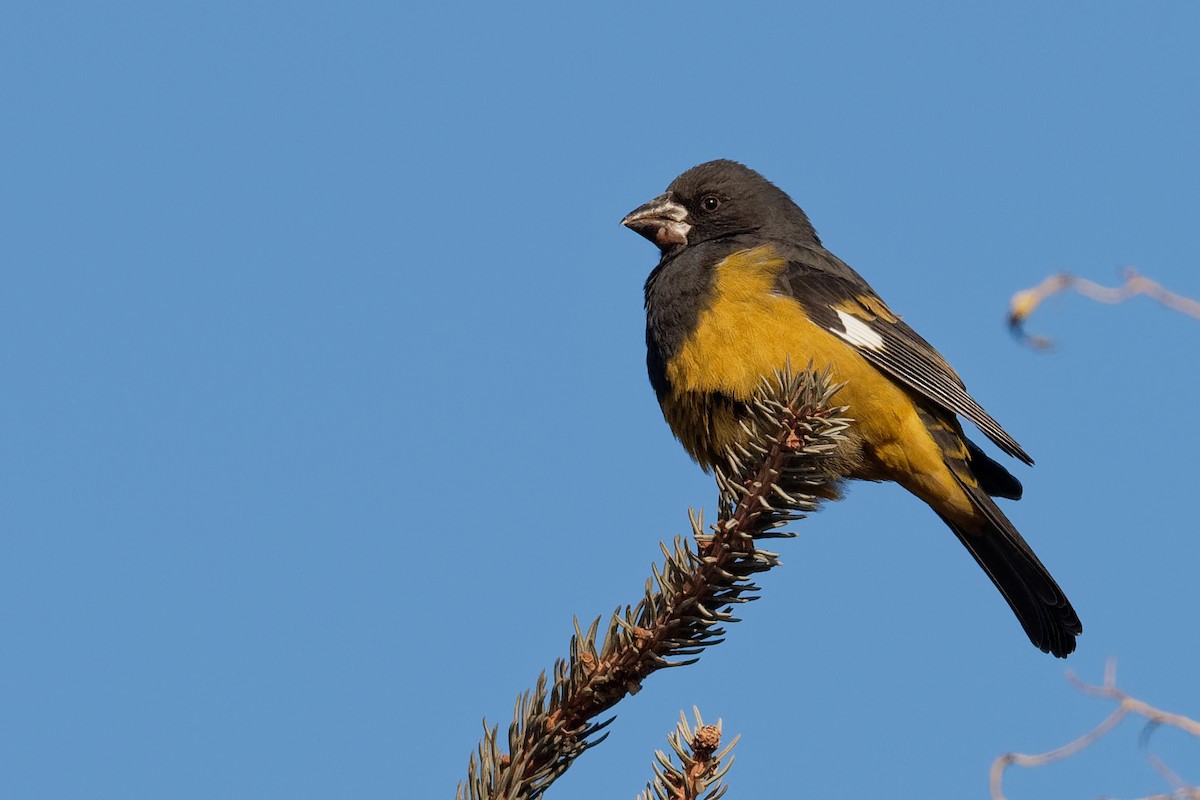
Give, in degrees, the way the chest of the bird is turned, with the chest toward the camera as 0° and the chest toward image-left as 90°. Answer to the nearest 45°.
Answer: approximately 90°

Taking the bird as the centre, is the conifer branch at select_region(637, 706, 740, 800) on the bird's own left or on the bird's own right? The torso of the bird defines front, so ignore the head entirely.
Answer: on the bird's own left
